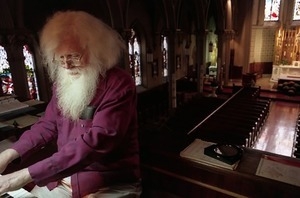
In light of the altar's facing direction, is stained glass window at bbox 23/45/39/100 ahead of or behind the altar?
ahead

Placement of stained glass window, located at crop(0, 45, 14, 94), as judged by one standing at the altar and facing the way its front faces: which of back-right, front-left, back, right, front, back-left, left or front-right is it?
front-right

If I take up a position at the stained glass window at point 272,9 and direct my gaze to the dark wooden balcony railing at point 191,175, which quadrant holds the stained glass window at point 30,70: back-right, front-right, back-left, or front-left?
front-right

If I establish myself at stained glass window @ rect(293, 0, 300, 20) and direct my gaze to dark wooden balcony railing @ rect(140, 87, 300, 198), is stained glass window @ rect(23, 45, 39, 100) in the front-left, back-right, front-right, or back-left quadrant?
front-right

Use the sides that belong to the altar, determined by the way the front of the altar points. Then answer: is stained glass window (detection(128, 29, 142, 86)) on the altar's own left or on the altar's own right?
on the altar's own right

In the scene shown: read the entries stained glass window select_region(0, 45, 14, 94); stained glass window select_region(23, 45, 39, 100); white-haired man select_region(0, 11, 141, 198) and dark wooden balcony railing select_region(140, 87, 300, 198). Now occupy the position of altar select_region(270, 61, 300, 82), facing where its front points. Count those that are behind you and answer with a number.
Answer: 0

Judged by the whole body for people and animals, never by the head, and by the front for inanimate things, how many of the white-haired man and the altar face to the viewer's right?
0

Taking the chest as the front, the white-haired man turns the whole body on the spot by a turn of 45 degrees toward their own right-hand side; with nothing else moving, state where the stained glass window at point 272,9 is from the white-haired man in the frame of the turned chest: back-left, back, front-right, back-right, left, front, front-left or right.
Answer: back-right

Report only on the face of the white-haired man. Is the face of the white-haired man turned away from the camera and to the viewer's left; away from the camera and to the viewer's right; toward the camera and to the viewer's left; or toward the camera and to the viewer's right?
toward the camera and to the viewer's left

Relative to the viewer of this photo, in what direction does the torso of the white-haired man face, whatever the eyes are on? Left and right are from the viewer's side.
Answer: facing the viewer and to the left of the viewer

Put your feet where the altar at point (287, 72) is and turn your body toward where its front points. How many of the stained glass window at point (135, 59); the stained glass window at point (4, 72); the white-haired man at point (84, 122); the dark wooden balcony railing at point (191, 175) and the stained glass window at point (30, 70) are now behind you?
0

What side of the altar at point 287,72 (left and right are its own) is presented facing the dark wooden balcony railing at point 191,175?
front

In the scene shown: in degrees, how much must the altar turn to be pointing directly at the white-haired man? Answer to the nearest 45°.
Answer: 0° — it already faces them
